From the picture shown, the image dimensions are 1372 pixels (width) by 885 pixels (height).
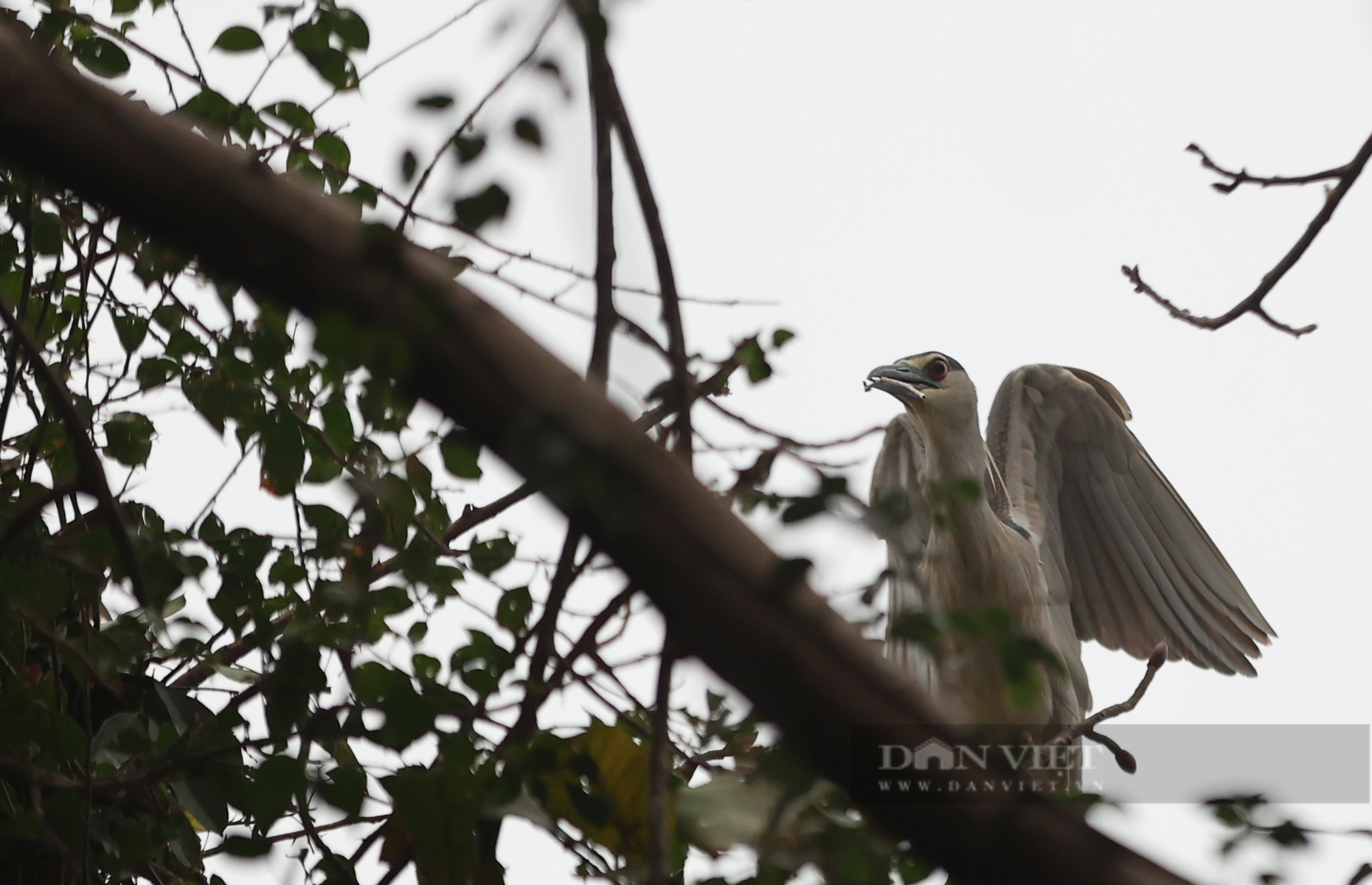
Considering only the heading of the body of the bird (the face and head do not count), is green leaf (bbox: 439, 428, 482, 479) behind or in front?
in front

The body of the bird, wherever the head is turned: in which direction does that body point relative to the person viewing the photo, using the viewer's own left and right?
facing the viewer and to the left of the viewer

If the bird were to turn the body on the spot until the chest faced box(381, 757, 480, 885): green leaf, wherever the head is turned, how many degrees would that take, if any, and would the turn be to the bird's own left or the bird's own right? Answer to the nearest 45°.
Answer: approximately 45° to the bird's own left

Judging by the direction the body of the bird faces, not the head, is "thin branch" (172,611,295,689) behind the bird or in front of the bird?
in front

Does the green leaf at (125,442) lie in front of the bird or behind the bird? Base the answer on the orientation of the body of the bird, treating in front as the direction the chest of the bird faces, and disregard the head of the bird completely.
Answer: in front
